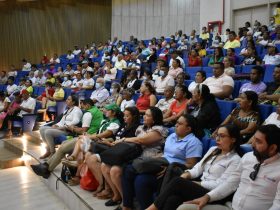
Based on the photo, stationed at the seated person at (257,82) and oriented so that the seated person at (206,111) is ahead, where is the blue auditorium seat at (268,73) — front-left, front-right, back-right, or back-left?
back-right

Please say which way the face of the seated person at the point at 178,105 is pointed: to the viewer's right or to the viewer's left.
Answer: to the viewer's left

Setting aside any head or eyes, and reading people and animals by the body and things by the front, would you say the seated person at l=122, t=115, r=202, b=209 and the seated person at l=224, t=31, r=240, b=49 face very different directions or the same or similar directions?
same or similar directions

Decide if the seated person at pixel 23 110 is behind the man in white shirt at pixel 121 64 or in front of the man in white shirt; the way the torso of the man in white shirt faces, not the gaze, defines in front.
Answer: in front

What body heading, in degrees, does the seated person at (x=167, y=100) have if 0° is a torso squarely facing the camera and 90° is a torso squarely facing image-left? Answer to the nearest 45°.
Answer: approximately 45°

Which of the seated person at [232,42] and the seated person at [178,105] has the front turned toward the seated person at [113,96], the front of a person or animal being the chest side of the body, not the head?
the seated person at [232,42]

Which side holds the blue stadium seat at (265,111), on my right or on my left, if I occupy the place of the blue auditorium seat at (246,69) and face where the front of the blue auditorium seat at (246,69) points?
on my left

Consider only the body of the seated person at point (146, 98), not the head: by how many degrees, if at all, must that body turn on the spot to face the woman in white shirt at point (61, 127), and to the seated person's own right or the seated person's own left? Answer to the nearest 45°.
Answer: approximately 45° to the seated person's own right

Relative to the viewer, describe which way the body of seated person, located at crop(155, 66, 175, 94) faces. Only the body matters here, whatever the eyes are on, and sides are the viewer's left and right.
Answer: facing the viewer and to the left of the viewer

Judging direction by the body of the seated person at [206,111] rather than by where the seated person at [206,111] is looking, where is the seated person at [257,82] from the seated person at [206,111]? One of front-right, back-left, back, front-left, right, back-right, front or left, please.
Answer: back-right

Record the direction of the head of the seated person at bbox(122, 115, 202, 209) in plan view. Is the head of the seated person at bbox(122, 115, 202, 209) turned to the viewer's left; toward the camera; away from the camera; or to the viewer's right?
to the viewer's left

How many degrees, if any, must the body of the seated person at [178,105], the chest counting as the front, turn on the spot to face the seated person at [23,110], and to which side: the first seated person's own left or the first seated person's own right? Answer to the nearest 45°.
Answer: approximately 90° to the first seated person's own right

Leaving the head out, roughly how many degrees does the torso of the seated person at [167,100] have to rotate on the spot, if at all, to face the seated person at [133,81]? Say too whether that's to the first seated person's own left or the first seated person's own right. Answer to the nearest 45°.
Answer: approximately 135° to the first seated person's own right
